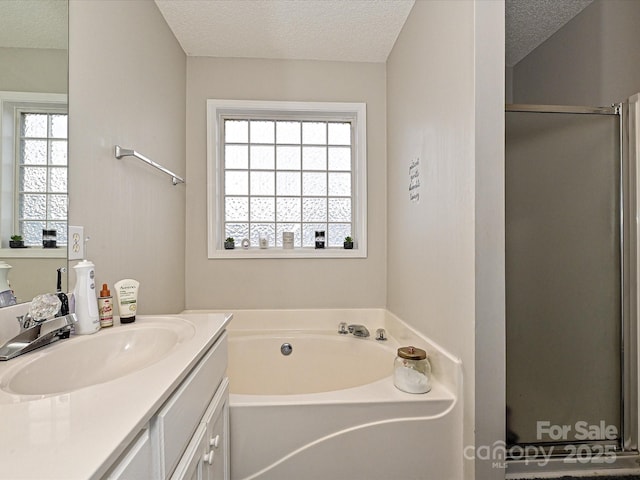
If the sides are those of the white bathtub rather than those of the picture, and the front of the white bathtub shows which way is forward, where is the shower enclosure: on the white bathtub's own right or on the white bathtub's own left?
on the white bathtub's own left

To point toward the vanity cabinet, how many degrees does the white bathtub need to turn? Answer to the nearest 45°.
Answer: approximately 45° to its right

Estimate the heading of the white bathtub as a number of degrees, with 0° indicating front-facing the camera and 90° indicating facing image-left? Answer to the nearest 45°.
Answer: approximately 0°

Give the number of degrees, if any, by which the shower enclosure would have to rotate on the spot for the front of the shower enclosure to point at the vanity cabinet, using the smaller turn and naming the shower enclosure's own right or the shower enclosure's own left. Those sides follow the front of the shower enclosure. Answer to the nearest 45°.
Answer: approximately 45° to the shower enclosure's own right

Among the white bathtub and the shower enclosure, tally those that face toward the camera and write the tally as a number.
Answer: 2

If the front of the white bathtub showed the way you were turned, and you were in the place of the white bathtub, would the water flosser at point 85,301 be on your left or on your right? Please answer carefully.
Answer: on your right

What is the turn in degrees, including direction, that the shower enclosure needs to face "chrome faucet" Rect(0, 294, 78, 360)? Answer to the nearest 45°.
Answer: approximately 45° to its right

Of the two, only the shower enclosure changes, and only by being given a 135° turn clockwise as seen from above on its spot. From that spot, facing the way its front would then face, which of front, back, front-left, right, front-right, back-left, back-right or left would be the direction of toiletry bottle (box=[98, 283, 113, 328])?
left

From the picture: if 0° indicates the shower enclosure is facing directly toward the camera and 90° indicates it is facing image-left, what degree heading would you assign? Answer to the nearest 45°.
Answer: approximately 0°

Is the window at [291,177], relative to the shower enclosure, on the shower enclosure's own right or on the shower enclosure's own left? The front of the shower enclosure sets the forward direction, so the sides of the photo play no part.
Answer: on the shower enclosure's own right

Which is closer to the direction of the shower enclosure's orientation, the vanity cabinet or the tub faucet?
the vanity cabinet
